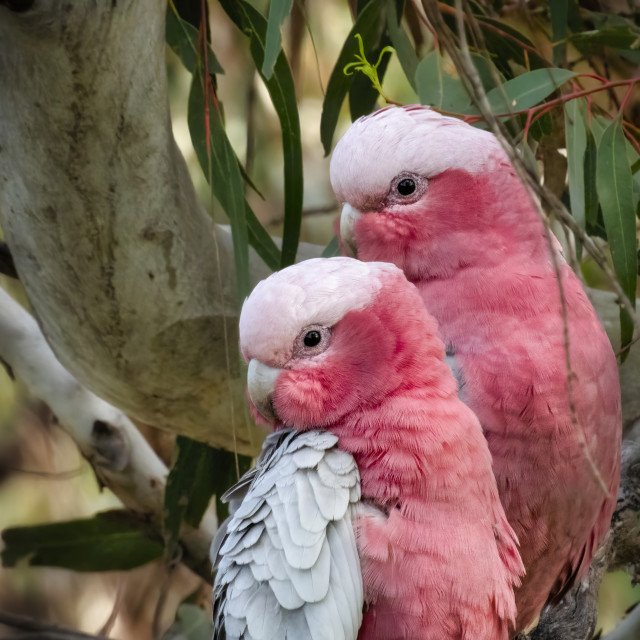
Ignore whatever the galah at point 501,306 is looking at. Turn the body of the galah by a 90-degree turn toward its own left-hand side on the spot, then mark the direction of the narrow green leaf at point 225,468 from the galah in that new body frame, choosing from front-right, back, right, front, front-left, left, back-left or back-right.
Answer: back

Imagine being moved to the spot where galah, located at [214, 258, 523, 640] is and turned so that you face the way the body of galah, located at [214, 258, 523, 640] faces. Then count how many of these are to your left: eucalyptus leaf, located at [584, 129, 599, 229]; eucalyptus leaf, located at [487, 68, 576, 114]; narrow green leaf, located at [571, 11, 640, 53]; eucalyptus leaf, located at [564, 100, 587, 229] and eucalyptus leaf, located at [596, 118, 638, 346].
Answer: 5

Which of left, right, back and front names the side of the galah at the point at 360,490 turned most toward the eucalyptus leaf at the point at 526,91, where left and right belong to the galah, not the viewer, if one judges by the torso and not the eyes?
left

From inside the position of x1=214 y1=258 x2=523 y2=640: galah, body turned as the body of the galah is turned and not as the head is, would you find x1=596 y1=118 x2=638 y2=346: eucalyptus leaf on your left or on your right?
on your left

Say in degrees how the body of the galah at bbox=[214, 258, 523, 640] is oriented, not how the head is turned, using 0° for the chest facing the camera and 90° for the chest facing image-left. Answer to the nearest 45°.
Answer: approximately 315°

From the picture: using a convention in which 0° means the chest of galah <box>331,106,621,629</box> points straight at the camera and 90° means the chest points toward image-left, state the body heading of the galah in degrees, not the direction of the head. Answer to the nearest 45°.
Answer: approximately 45°

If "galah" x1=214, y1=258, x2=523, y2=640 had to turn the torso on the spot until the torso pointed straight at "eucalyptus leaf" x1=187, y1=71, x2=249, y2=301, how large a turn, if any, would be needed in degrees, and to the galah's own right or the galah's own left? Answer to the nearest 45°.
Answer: approximately 135° to the galah's own left

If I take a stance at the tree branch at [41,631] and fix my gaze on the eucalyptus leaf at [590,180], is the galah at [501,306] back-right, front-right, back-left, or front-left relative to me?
front-right

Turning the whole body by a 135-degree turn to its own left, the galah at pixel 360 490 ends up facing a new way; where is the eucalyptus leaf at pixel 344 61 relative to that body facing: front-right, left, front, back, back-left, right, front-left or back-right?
front

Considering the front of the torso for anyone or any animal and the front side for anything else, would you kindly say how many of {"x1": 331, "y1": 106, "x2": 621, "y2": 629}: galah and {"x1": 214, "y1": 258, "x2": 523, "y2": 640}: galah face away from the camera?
0
